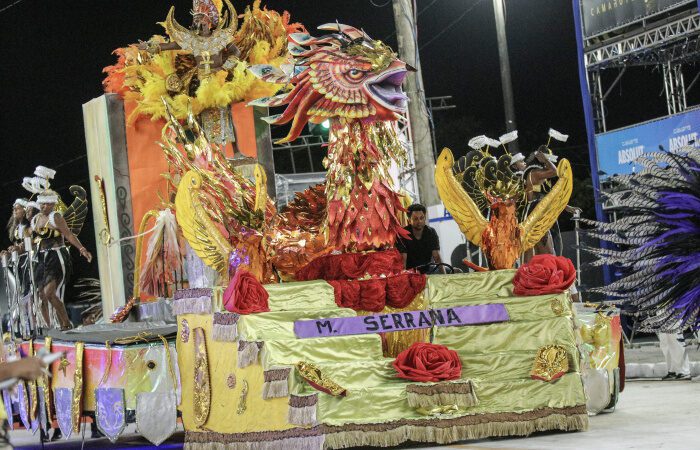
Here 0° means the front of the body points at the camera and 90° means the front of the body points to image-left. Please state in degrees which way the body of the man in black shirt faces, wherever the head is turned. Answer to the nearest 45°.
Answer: approximately 0°

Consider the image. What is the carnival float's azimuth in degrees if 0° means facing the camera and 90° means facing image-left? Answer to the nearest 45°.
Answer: approximately 315°

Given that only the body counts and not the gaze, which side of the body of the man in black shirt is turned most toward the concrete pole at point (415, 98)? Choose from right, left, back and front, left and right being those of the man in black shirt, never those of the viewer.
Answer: back

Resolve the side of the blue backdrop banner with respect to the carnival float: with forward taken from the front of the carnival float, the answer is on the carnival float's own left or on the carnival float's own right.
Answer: on the carnival float's own left
